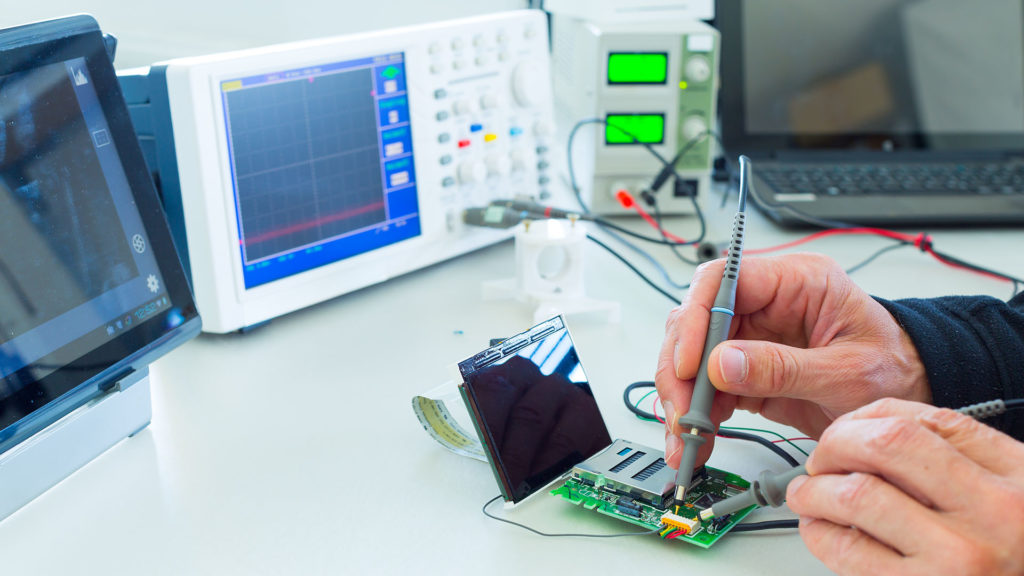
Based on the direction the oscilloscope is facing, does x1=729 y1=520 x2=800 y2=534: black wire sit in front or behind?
in front

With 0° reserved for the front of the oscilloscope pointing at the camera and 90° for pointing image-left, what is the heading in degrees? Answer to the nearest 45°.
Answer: approximately 315°

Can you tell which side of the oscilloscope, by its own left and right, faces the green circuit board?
front

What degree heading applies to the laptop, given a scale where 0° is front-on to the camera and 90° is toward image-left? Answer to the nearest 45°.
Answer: approximately 0°

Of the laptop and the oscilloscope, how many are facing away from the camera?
0

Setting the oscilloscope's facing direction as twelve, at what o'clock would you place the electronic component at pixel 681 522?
The electronic component is roughly at 1 o'clock from the oscilloscope.
